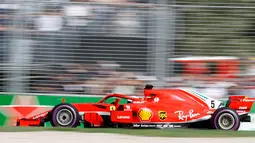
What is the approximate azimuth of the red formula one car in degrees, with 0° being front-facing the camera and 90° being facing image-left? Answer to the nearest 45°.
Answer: approximately 90°
